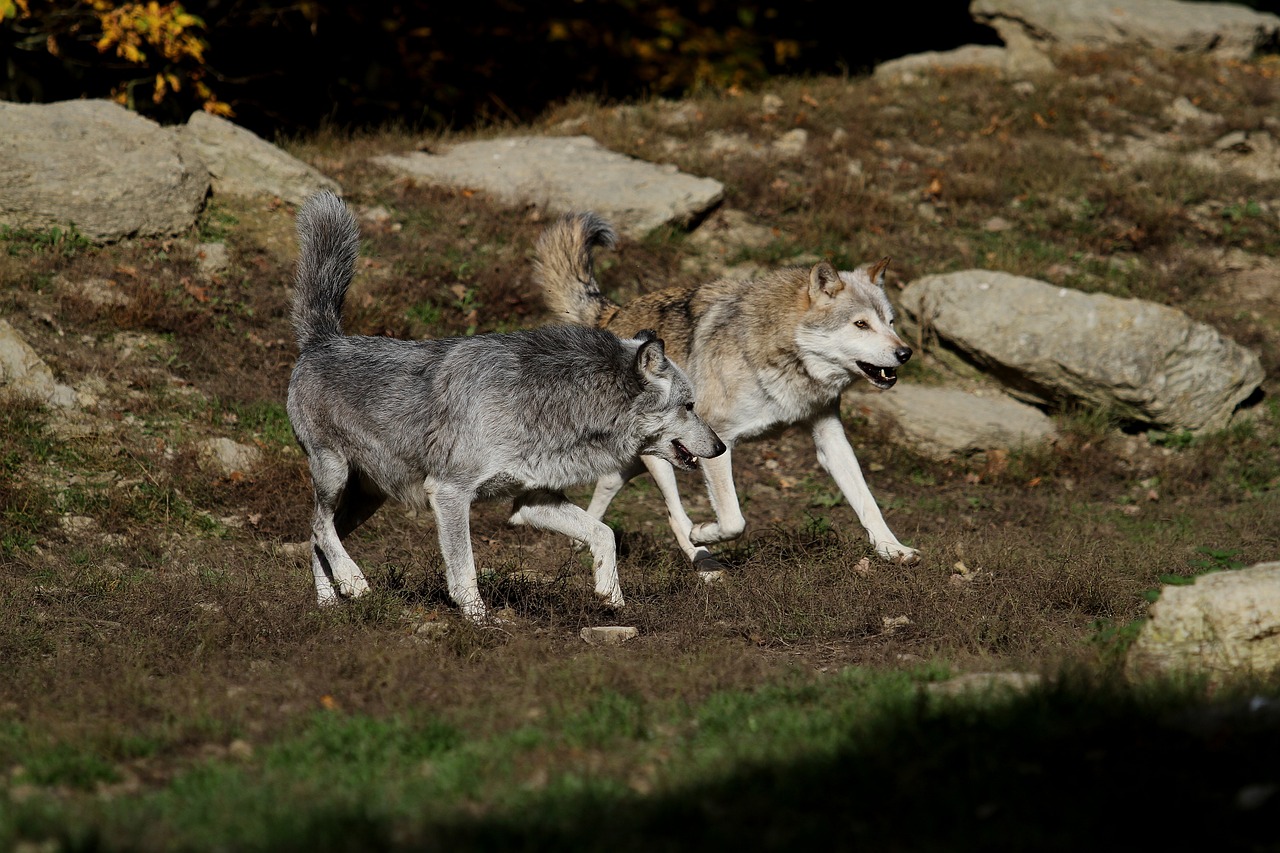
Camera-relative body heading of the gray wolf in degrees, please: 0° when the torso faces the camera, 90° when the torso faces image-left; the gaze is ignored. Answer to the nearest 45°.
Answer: approximately 270°

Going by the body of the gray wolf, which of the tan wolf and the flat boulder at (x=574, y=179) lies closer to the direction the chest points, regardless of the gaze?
the tan wolf

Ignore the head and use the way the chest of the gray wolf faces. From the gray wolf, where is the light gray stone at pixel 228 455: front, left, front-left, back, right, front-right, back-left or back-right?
back-left

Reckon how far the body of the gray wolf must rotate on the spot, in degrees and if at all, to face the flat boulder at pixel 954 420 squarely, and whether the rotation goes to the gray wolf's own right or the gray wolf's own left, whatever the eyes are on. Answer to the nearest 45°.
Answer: approximately 45° to the gray wolf's own left

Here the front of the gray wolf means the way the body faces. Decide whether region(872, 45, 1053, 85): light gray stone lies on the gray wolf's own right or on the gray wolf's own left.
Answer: on the gray wolf's own left

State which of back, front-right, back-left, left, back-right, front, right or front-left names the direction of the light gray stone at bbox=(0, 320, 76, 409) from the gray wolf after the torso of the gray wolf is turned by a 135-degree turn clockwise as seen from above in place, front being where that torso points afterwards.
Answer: right

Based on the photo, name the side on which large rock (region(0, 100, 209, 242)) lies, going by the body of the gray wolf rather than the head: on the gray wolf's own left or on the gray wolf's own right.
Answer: on the gray wolf's own left
